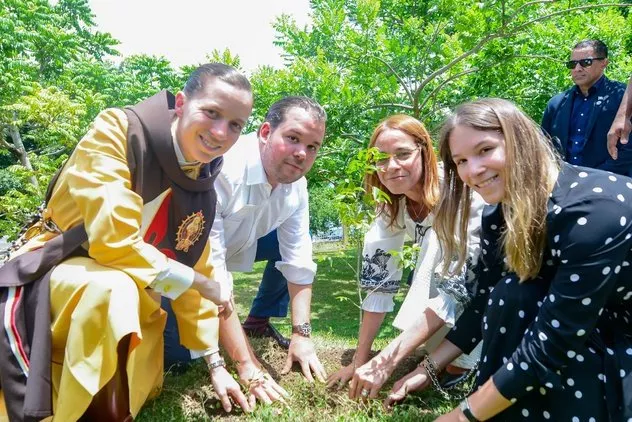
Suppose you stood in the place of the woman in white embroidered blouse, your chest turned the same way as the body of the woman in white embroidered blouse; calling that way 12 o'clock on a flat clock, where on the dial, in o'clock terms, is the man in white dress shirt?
The man in white dress shirt is roughly at 2 o'clock from the woman in white embroidered blouse.

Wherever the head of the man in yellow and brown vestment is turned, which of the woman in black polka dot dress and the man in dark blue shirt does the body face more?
the woman in black polka dot dress

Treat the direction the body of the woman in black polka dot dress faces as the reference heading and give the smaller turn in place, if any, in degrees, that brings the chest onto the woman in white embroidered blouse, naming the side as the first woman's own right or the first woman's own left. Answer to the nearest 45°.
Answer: approximately 90° to the first woman's own right

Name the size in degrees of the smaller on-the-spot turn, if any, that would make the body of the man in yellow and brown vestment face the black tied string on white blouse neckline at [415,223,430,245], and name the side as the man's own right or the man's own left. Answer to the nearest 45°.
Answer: approximately 45° to the man's own left

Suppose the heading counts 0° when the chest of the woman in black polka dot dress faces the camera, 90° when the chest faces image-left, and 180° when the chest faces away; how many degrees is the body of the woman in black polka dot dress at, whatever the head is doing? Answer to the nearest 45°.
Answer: approximately 45°

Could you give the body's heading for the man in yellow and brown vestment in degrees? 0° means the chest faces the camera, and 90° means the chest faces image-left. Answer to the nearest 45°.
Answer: approximately 315°

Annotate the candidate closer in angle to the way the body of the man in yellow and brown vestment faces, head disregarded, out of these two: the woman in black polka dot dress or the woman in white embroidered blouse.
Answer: the woman in black polka dot dress
